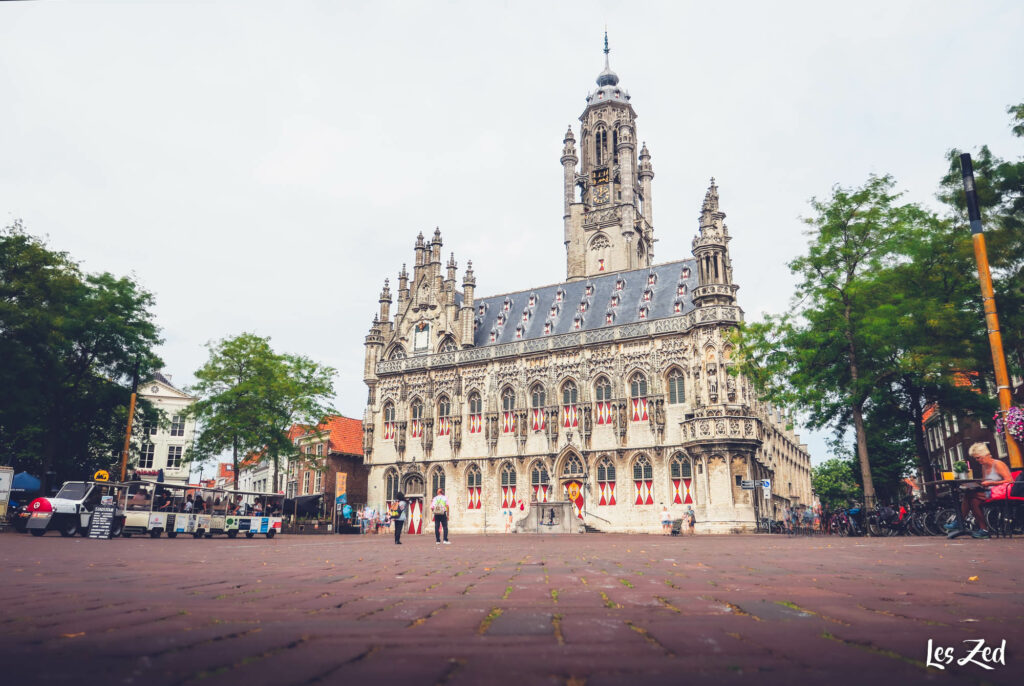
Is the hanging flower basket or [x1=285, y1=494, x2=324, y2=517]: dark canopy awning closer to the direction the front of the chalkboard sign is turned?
the hanging flower basket

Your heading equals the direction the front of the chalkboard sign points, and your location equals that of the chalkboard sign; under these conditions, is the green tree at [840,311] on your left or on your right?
on your left

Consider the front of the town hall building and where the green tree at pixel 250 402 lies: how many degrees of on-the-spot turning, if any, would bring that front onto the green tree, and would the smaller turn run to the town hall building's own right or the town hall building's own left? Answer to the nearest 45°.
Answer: approximately 45° to the town hall building's own right

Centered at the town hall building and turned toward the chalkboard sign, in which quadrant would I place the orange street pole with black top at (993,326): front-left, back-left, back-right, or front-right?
front-left

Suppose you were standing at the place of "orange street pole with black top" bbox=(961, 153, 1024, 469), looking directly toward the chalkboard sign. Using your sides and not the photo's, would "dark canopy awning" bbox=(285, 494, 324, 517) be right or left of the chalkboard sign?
right

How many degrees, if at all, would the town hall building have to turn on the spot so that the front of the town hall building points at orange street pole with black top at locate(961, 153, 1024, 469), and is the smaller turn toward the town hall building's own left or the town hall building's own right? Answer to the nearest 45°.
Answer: approximately 45° to the town hall building's own left

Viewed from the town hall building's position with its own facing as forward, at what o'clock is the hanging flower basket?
The hanging flower basket is roughly at 10 o'clock from the town hall building.

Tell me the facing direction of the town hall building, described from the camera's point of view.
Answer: facing the viewer and to the left of the viewer

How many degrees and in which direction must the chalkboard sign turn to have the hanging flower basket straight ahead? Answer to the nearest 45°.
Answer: approximately 45° to its left

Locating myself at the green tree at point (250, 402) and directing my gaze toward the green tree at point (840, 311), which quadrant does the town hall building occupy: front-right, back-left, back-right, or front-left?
front-left

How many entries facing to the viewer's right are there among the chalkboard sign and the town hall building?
0

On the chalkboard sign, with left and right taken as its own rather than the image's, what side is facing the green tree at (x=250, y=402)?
back

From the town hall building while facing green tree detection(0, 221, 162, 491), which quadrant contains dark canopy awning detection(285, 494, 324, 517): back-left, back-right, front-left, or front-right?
front-right

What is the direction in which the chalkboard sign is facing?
toward the camera
